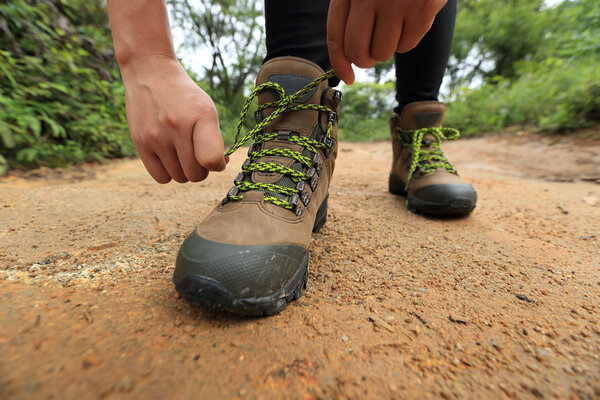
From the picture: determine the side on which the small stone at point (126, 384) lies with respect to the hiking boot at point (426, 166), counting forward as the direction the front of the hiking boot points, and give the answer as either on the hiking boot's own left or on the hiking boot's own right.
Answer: on the hiking boot's own right

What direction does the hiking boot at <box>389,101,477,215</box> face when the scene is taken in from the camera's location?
facing the viewer and to the right of the viewer
